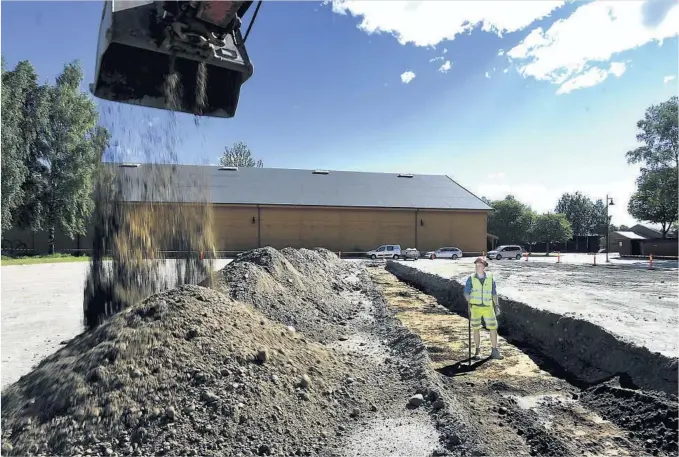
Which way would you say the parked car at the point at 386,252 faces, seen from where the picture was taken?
facing to the left of the viewer

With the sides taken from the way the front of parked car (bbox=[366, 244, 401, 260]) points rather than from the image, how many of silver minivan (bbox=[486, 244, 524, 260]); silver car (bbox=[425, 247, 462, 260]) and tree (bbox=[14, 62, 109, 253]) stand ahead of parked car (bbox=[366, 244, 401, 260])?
1

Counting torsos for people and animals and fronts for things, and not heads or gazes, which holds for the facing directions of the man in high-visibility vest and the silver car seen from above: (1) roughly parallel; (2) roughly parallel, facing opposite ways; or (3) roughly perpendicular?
roughly perpendicular

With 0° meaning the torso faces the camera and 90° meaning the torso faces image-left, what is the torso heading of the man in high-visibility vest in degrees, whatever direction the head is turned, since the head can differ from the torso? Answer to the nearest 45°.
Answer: approximately 0°

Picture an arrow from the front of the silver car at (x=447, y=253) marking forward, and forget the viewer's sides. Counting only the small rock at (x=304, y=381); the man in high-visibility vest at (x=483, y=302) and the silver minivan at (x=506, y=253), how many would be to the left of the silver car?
2

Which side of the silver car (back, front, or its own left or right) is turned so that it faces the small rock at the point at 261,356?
left

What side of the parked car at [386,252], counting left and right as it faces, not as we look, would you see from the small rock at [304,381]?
left

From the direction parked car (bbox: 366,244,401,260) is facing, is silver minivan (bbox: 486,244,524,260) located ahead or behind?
behind

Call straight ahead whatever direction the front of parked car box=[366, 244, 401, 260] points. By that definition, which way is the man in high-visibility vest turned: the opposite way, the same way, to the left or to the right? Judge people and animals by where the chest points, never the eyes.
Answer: to the left

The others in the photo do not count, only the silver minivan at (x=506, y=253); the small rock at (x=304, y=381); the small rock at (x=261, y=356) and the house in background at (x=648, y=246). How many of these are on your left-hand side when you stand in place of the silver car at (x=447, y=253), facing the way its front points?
2

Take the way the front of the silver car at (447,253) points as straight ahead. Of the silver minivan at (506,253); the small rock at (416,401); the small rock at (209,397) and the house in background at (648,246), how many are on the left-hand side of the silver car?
2

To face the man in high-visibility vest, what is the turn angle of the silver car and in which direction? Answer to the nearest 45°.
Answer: approximately 90° to its left

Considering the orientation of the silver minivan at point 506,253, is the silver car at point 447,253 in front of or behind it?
in front

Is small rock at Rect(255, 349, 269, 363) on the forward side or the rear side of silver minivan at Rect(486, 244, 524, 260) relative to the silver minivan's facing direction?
on the forward side

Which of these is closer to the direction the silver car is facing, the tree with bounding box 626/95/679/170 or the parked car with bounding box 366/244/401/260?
the parked car

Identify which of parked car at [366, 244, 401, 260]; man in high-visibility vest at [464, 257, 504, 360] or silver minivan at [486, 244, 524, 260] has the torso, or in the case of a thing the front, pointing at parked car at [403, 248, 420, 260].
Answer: the silver minivan

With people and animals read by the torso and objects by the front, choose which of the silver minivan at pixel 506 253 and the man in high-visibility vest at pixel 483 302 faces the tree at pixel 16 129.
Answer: the silver minivan

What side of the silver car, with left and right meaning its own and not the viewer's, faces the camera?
left

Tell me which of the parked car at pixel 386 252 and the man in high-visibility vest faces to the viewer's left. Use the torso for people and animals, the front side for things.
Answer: the parked car

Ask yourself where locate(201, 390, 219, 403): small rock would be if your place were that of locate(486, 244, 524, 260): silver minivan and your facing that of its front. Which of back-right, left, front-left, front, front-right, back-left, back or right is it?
front-left
